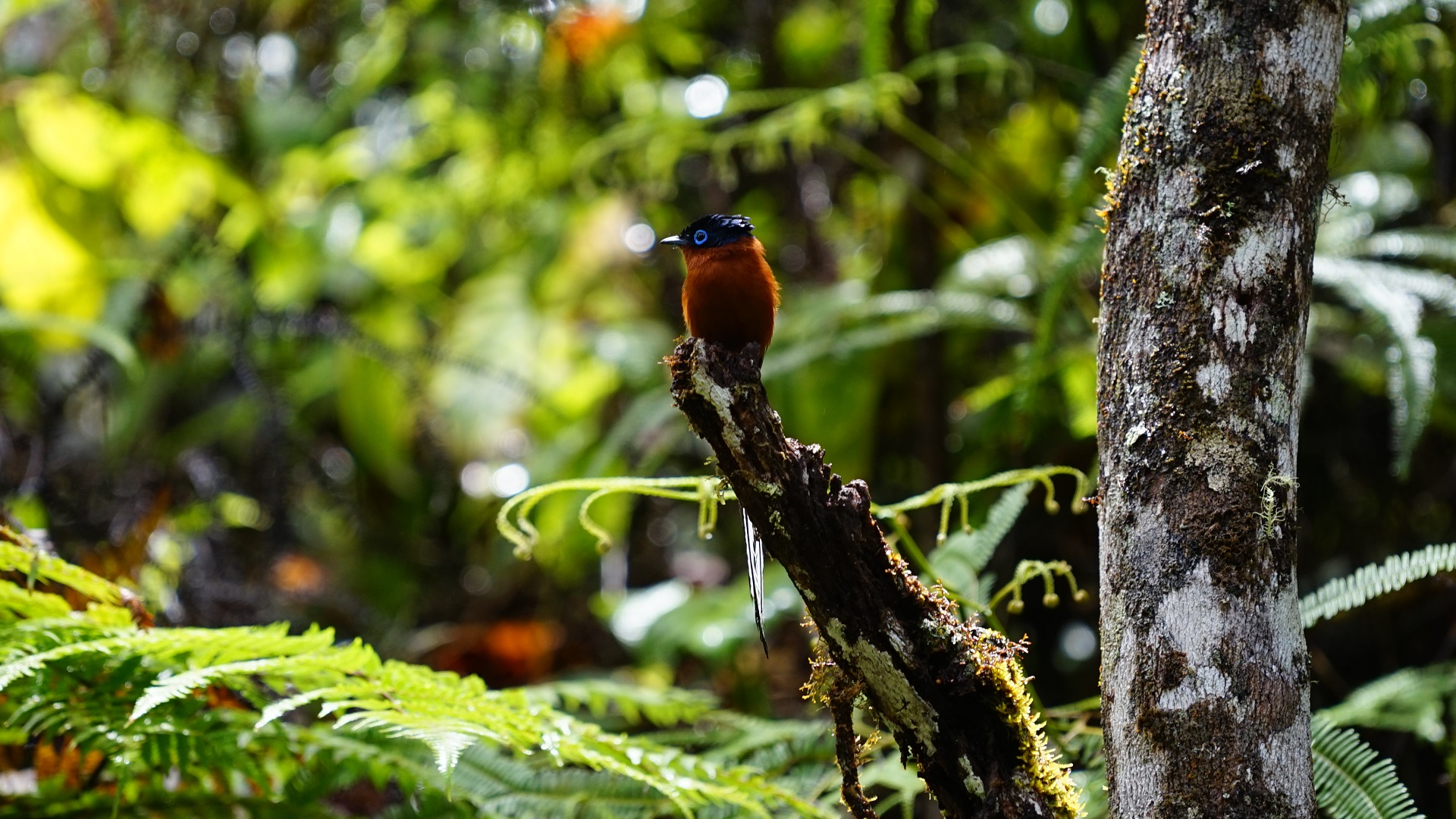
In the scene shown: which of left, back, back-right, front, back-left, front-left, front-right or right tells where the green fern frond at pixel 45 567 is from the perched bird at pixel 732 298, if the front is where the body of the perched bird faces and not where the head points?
front-right

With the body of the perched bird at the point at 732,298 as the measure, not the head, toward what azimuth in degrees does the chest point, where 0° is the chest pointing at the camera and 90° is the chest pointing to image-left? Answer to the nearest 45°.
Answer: approximately 45°

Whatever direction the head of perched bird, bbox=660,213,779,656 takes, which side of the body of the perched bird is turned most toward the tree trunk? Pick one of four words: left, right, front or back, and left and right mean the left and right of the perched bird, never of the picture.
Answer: left

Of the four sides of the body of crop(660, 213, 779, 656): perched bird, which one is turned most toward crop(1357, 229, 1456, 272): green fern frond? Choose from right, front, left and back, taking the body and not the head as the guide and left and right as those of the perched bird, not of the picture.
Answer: back

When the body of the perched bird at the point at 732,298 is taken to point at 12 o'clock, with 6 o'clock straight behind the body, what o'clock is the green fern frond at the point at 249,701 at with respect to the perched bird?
The green fern frond is roughly at 1 o'clock from the perched bird.

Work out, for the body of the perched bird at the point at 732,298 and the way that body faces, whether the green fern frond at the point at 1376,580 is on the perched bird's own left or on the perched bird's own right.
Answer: on the perched bird's own left

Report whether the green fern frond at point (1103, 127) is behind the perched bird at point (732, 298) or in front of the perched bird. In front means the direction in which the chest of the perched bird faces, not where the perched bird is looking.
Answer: behind

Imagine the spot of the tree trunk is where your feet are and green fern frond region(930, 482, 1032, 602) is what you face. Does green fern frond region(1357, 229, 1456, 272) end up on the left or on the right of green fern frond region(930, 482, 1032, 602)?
right
